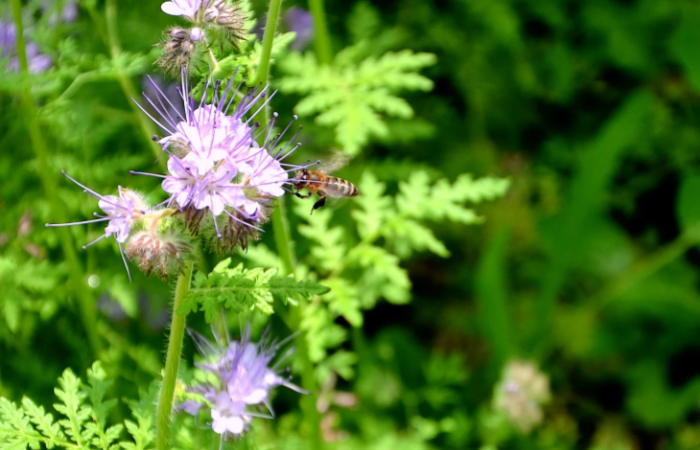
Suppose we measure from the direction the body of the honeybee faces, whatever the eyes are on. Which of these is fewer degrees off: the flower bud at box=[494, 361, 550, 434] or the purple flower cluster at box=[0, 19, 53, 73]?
the purple flower cluster

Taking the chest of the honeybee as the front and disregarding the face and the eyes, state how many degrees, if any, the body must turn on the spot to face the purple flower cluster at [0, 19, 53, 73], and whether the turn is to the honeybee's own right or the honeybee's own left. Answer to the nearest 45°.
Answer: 0° — it already faces it

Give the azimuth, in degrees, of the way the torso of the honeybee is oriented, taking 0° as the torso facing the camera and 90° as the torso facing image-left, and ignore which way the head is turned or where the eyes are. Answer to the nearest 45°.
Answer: approximately 90°
